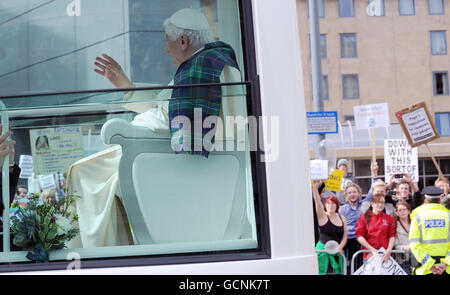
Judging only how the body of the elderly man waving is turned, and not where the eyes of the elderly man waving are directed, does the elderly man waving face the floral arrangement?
yes

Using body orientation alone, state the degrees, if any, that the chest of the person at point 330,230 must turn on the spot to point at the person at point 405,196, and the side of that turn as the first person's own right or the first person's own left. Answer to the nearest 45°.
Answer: approximately 135° to the first person's own left

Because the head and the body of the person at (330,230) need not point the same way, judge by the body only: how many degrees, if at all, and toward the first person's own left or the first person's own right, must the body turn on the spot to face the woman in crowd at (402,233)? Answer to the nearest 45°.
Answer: approximately 90° to the first person's own left

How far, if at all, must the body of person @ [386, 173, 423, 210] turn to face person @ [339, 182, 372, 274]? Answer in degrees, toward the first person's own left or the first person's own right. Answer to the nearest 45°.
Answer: approximately 45° to the first person's own right

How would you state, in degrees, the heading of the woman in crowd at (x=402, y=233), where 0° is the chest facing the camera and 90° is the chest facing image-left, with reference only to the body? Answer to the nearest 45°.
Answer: approximately 0°

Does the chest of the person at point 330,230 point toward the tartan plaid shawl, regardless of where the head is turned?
yes

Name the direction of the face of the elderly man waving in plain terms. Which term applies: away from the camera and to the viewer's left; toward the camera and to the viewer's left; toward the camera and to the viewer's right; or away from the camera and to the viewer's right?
away from the camera and to the viewer's left
